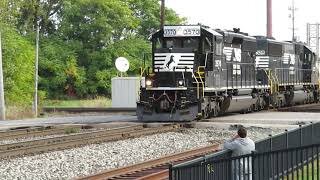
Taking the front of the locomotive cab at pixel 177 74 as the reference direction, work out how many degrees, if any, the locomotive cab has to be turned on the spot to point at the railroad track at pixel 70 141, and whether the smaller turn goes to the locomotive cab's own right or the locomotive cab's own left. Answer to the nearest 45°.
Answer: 0° — it already faces it

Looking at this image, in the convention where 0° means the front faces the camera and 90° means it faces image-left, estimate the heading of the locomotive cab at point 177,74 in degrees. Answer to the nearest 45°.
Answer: approximately 45°

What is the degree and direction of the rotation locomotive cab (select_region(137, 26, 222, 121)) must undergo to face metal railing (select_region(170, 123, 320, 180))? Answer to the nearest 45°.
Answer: approximately 45° to its left
